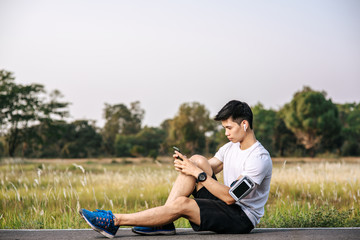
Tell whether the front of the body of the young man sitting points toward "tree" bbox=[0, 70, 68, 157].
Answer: no

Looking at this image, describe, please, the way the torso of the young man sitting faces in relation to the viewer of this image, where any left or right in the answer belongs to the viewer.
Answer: facing to the left of the viewer

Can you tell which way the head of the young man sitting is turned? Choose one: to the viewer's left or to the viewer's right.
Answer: to the viewer's left
